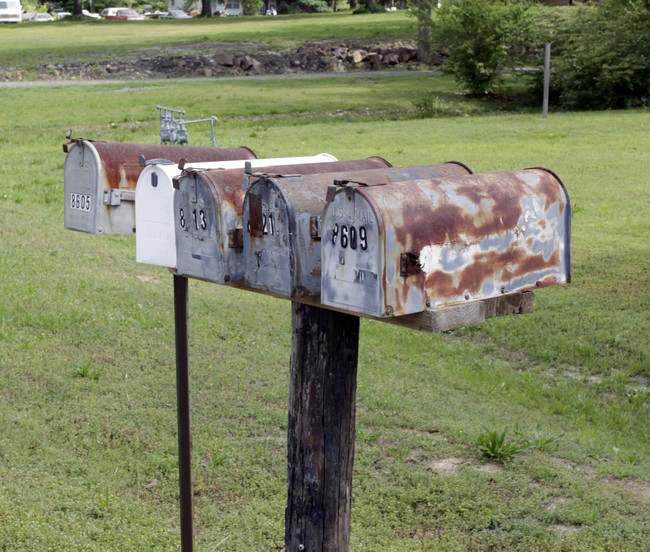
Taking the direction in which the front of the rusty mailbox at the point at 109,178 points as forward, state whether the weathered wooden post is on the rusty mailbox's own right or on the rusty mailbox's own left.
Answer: on the rusty mailbox's own left

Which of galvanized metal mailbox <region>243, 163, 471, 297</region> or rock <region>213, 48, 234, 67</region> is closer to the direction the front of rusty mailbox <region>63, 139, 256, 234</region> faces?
the galvanized metal mailbox

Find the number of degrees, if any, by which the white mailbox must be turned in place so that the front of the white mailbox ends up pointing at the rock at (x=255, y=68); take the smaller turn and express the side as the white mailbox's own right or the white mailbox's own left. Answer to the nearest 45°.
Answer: approximately 135° to the white mailbox's own right

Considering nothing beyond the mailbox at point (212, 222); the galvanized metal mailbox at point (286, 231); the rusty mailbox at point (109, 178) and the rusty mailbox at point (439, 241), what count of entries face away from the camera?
0

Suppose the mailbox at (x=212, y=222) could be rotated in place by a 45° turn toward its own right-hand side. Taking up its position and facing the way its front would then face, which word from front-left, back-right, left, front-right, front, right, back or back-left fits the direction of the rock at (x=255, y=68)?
right

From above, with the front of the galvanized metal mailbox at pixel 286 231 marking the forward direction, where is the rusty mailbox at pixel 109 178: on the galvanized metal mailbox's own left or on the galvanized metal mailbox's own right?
on the galvanized metal mailbox's own right

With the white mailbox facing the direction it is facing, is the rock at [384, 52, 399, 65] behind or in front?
behind

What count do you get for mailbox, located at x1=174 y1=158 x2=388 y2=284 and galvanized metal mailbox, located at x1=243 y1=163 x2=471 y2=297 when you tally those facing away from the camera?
0

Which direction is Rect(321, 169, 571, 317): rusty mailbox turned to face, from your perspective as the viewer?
facing the viewer and to the left of the viewer
